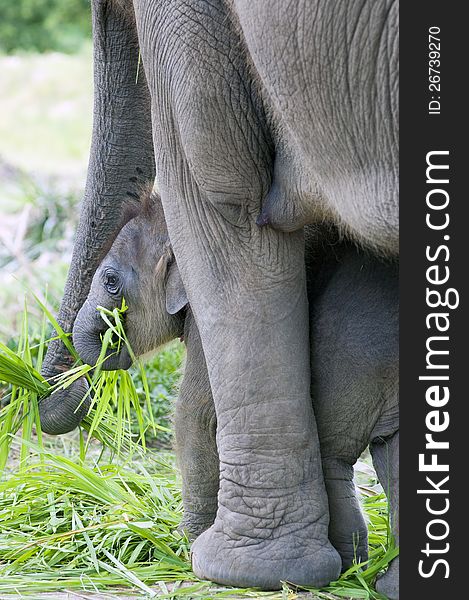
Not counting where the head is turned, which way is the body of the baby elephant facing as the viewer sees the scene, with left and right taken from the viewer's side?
facing to the left of the viewer

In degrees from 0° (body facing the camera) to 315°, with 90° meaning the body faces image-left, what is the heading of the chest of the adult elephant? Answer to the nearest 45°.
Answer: approximately 90°
